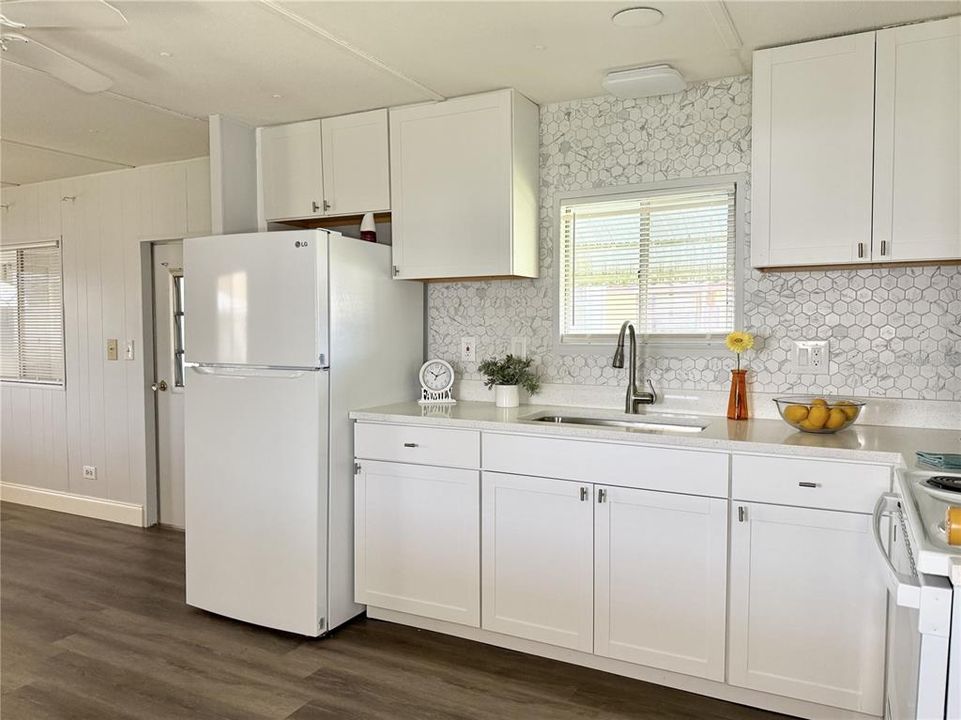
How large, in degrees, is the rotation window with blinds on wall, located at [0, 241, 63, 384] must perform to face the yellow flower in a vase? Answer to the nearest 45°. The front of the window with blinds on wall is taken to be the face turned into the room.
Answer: approximately 90° to its left

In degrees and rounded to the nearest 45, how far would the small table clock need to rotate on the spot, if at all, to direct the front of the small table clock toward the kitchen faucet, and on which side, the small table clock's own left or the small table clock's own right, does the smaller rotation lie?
approximately 45° to the small table clock's own left

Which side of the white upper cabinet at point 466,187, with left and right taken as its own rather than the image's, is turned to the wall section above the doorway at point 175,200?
right

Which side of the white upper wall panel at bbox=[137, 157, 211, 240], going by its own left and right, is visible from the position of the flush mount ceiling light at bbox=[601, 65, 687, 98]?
left

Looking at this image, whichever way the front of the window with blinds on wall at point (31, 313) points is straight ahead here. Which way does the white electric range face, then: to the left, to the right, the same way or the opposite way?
to the right
